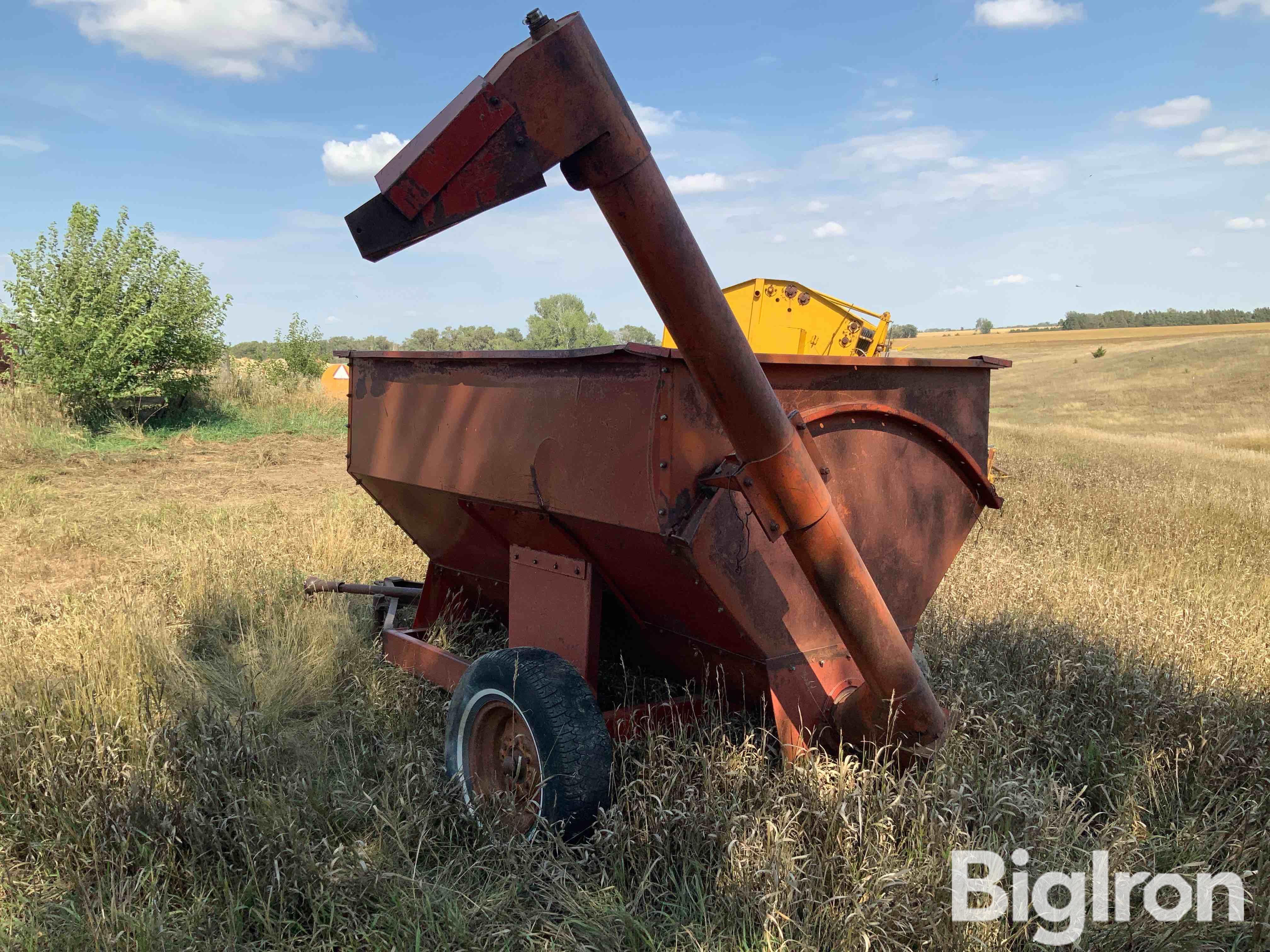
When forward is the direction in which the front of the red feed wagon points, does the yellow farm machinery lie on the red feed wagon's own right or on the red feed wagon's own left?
on the red feed wagon's own right

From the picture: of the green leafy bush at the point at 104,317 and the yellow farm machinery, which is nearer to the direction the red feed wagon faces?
the green leafy bush

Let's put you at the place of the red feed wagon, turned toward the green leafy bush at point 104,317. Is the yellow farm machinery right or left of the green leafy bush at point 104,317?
right

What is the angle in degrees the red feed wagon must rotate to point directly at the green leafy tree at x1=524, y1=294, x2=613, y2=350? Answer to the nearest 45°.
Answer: approximately 45° to its right

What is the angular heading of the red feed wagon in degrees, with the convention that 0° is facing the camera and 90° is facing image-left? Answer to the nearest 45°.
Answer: approximately 135°

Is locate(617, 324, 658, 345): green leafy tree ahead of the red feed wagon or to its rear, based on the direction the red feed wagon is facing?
ahead

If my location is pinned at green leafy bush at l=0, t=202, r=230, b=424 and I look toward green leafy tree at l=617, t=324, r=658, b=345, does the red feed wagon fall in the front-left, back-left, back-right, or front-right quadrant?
back-right

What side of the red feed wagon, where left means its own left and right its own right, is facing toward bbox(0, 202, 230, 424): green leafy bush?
front
